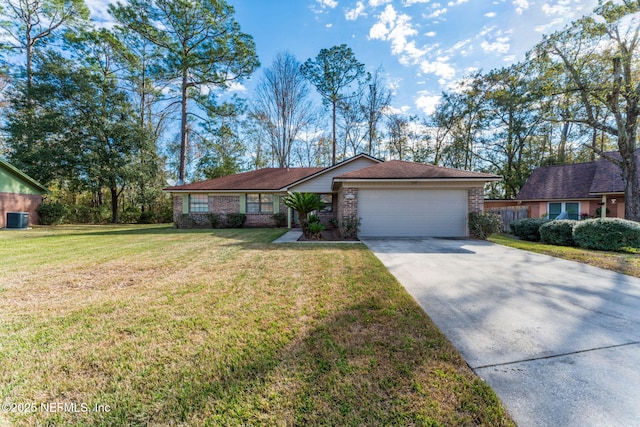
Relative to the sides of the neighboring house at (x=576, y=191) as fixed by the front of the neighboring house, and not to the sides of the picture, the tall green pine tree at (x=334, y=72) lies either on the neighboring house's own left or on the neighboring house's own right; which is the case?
on the neighboring house's own right

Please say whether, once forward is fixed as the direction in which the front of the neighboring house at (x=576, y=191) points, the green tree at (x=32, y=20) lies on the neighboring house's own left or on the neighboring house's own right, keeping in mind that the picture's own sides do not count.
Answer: on the neighboring house's own right

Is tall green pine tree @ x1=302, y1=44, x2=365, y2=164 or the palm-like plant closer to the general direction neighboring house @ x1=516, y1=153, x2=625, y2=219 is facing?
the palm-like plant

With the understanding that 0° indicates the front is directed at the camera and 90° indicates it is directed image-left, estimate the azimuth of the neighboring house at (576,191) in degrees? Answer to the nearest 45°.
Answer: approximately 0°

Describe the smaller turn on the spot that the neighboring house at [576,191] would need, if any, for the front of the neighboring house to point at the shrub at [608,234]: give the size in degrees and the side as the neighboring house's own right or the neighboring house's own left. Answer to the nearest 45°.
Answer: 0° — it already faces it

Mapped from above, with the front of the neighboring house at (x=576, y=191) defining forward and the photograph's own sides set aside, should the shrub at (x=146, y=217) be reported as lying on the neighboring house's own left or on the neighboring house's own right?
on the neighboring house's own right
